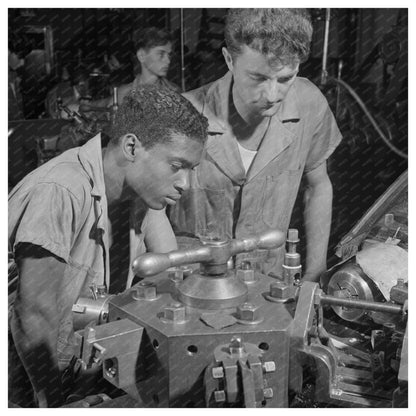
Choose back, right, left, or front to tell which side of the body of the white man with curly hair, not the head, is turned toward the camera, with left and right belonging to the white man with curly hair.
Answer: front

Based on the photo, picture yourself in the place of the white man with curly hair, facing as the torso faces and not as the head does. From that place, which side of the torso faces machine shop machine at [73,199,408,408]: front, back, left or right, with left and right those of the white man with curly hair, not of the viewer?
front
